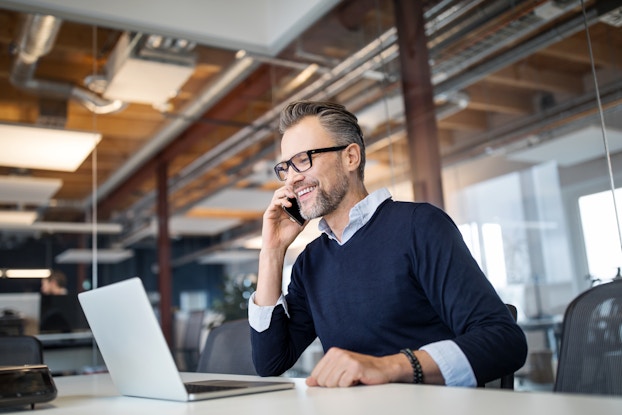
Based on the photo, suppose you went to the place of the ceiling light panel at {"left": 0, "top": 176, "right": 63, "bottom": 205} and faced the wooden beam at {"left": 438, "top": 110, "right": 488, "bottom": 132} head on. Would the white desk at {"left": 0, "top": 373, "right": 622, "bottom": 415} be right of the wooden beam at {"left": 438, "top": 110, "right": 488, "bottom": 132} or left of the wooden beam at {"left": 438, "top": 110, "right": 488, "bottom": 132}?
right

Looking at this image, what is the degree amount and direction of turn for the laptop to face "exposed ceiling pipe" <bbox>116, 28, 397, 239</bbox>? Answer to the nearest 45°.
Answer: approximately 45° to its left

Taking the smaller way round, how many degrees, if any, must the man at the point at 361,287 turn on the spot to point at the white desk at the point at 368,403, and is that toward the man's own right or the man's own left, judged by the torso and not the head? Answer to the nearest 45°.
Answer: approximately 45° to the man's own left

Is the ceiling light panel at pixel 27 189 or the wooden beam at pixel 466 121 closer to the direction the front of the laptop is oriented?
the wooden beam

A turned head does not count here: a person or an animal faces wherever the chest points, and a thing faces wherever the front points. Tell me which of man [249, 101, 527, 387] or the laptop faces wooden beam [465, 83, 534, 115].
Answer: the laptop

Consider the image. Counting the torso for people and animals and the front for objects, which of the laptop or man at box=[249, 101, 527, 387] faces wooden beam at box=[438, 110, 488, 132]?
the laptop

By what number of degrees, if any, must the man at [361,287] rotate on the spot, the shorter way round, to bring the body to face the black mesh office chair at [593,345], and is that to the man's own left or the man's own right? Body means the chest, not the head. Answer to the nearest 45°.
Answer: approximately 90° to the man's own left

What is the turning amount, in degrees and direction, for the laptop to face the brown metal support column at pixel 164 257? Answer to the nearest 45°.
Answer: approximately 45° to its left

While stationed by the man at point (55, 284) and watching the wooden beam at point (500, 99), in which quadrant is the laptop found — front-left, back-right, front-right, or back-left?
front-right

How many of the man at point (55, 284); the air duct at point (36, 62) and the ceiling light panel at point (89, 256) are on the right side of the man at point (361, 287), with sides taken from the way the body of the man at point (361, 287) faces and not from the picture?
3

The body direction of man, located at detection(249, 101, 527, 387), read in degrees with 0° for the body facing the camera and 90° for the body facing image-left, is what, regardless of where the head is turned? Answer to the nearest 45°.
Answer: approximately 45°

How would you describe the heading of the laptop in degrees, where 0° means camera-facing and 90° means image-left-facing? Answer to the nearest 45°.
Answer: approximately 225°

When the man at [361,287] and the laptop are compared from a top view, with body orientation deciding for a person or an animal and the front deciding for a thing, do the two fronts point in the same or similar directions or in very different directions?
very different directions

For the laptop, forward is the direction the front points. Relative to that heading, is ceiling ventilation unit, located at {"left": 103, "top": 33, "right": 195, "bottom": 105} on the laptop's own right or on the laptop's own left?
on the laptop's own left

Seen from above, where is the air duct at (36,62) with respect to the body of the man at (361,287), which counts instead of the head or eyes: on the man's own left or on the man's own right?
on the man's own right
